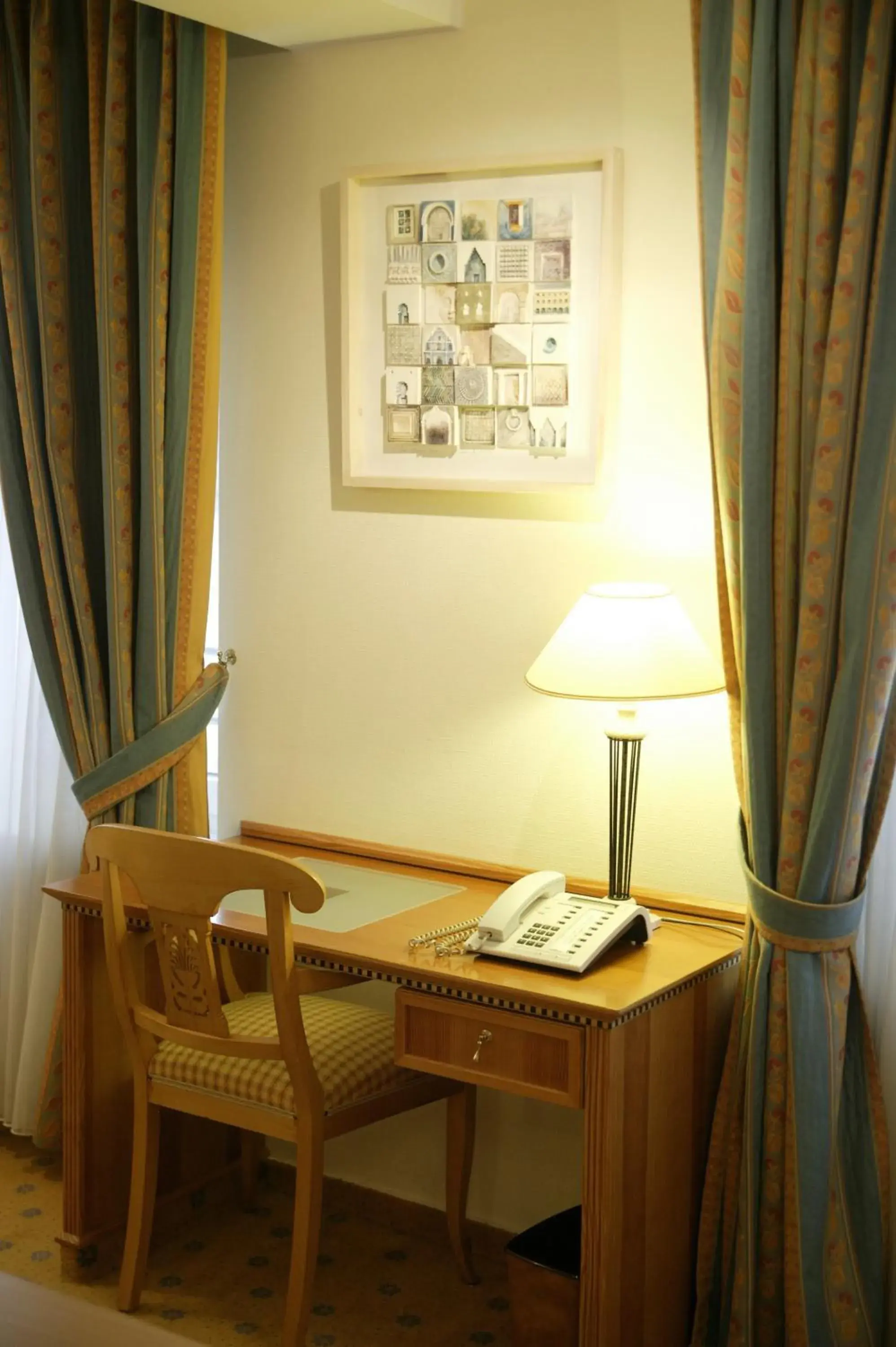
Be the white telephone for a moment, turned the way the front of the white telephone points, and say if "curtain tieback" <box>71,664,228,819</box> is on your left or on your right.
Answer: on your right

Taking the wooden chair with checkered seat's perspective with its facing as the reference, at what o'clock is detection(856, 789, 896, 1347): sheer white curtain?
The sheer white curtain is roughly at 2 o'clock from the wooden chair with checkered seat.

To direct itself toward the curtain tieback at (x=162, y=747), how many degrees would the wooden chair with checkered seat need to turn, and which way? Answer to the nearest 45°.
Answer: approximately 45° to its left

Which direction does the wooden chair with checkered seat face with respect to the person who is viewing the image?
facing away from the viewer and to the right of the viewer

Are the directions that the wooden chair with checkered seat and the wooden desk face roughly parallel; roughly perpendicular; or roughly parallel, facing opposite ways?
roughly parallel, facing opposite ways

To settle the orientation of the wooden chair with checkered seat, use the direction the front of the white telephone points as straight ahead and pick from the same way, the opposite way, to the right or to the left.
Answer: the opposite way

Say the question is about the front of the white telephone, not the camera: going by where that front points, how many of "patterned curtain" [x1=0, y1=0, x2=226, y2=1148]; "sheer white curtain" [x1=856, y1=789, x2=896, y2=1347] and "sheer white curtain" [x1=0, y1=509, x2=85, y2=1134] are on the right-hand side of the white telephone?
2

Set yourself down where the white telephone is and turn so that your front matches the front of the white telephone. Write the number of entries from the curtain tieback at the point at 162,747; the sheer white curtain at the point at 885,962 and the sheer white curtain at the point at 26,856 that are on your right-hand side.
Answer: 2

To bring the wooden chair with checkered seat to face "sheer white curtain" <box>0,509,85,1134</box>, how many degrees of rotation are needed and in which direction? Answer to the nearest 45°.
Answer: approximately 90° to its left

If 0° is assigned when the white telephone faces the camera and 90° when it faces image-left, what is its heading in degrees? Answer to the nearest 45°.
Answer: approximately 45°
